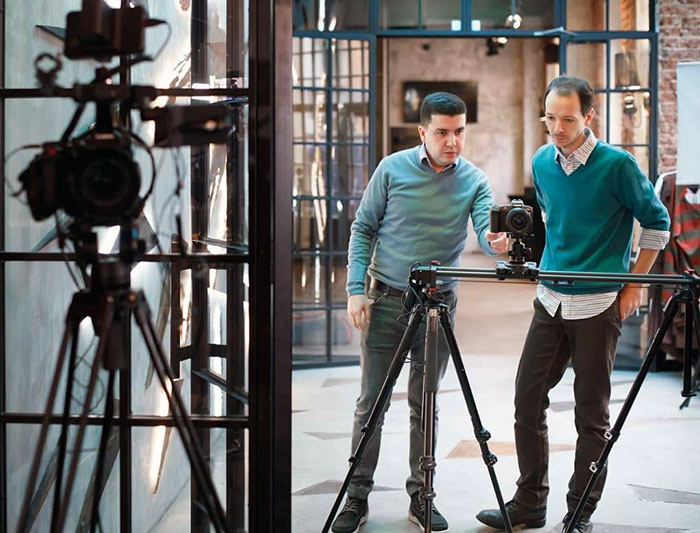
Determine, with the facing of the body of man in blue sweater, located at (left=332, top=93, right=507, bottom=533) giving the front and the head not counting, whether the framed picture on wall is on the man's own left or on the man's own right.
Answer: on the man's own left

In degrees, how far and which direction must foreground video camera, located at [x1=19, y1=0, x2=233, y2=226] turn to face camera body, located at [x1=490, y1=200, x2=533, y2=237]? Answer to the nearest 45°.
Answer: approximately 135° to its left

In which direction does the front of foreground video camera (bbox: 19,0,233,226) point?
toward the camera

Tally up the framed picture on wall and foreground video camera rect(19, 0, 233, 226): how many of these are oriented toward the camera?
2

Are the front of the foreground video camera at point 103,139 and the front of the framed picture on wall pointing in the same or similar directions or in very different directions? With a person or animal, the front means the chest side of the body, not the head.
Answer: same or similar directions

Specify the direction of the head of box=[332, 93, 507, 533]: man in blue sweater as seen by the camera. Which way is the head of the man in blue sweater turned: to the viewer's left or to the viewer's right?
to the viewer's right

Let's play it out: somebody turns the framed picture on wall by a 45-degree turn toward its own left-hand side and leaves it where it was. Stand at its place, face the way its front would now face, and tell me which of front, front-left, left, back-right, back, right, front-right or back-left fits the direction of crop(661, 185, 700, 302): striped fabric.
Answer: front-right

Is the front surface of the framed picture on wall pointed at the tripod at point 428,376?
yes

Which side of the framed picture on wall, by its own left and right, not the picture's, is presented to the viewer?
front

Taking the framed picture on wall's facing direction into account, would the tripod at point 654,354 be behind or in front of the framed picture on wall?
in front

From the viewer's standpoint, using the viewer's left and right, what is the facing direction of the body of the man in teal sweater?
facing the viewer and to the left of the viewer

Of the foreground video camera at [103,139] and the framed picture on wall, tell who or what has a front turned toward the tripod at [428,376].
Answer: the framed picture on wall
